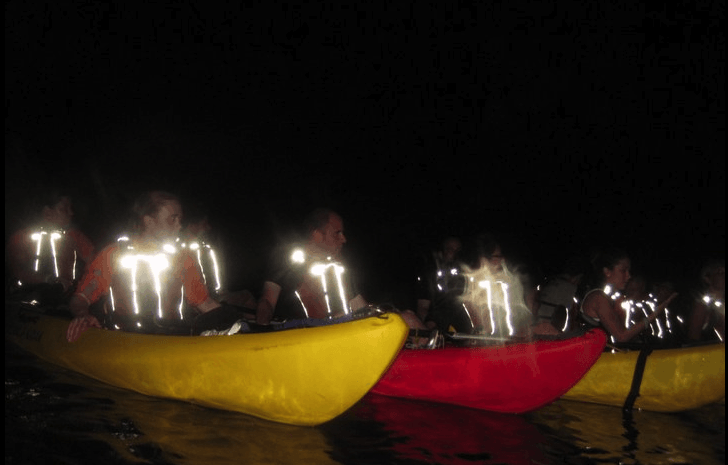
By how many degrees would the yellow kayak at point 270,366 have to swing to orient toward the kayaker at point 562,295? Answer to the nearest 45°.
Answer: approximately 90° to its left

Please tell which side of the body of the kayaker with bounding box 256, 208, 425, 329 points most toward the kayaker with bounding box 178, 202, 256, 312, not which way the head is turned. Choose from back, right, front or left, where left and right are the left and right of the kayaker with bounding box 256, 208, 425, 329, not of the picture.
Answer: back

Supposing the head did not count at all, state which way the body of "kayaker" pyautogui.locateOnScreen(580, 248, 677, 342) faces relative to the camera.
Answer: to the viewer's right

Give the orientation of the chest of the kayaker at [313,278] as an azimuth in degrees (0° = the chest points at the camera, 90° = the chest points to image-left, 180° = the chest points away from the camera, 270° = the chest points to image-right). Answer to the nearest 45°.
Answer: approximately 315°

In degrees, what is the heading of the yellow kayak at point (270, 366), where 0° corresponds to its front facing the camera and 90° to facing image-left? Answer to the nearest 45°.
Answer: approximately 315°

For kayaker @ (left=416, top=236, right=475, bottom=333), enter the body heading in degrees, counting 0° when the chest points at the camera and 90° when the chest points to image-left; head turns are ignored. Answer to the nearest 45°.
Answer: approximately 315°

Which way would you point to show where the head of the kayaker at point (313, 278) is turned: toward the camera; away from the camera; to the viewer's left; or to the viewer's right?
to the viewer's right

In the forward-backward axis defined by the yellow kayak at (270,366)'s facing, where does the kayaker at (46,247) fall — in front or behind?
behind

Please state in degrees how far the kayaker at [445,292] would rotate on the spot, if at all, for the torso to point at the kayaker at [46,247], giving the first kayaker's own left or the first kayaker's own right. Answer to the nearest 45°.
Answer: approximately 135° to the first kayaker's own right
